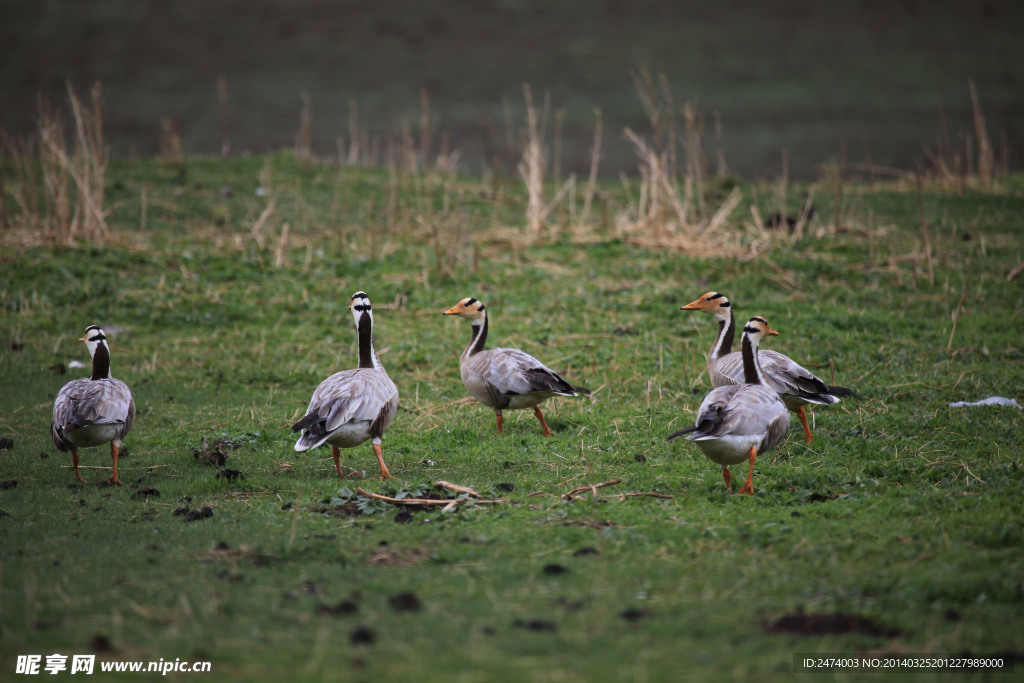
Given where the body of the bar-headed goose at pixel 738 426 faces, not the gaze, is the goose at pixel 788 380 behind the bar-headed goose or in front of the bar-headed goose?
in front

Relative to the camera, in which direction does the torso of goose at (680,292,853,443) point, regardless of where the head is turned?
to the viewer's left

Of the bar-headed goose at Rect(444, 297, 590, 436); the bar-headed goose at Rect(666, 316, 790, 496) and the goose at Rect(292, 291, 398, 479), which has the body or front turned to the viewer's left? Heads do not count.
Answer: the bar-headed goose at Rect(444, 297, 590, 436)

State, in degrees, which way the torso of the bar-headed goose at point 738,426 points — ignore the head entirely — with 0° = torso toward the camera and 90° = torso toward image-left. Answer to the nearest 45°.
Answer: approximately 225°

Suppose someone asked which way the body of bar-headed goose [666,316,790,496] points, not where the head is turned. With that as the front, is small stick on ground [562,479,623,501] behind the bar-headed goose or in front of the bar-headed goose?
behind

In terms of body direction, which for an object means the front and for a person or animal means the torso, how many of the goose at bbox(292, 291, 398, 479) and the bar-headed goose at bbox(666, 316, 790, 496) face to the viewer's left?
0

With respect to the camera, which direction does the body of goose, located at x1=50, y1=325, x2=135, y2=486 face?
away from the camera

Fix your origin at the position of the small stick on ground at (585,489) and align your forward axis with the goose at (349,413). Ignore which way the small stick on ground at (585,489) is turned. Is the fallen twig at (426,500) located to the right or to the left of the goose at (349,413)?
left

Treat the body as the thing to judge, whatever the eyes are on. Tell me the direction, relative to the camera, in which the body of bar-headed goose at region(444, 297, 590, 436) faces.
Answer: to the viewer's left

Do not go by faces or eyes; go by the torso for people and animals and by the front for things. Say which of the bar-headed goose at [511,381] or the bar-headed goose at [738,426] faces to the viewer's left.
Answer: the bar-headed goose at [511,381]

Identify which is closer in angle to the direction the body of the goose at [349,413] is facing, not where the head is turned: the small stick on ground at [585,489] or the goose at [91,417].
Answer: the small stick on ground

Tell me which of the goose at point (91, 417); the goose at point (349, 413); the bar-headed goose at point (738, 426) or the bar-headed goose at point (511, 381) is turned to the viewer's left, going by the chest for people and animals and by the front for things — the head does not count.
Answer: the bar-headed goose at point (511, 381)

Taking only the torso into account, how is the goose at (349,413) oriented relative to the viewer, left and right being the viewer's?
facing away from the viewer and to the right of the viewer
